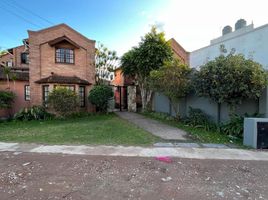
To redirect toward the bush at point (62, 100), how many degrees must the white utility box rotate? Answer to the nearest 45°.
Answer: approximately 135° to its right

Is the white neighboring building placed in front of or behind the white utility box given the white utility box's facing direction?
behind

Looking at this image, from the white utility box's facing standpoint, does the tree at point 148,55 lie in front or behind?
behind

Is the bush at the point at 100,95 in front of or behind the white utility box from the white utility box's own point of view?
behind

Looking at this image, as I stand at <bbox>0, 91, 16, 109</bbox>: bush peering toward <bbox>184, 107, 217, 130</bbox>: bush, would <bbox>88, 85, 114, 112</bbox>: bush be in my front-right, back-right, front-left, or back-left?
front-left

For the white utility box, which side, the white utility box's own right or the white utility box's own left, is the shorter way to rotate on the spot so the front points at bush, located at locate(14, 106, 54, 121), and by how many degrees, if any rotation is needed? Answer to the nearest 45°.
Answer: approximately 135° to the white utility box's own right

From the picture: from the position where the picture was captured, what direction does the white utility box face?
facing the viewer and to the right of the viewer

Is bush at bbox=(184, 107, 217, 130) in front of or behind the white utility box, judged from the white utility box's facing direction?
behind

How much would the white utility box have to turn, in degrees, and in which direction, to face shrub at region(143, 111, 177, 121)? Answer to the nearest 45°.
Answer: approximately 180°

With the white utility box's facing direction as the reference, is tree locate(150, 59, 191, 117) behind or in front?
behind

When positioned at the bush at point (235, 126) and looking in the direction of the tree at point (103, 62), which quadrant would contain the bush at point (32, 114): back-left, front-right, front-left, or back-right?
front-left
